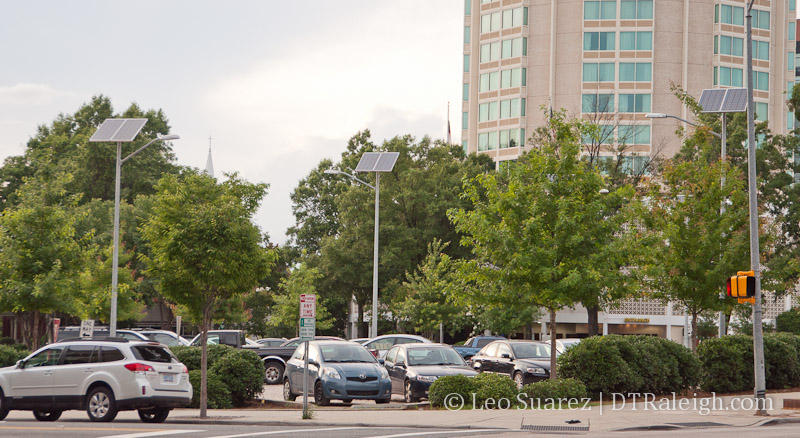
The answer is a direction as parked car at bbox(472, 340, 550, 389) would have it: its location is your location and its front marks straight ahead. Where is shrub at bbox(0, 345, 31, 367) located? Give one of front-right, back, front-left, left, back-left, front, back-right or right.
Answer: back-right

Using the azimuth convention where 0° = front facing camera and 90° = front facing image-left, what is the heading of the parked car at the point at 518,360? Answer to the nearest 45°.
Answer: approximately 315°

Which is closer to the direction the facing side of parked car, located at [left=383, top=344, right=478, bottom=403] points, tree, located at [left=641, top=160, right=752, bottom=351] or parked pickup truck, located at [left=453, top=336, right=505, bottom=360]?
the tree

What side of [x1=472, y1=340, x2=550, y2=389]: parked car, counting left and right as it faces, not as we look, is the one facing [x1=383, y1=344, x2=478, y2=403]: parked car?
right

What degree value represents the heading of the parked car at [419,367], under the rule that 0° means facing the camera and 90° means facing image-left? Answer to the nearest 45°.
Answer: approximately 315°

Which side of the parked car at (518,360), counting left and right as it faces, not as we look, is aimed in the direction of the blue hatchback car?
right

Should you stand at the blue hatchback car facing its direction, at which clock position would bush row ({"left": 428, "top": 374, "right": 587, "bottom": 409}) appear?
The bush row is roughly at 11 o'clock from the blue hatchback car.

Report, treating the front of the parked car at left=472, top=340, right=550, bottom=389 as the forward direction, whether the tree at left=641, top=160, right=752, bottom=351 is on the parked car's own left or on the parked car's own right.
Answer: on the parked car's own left
